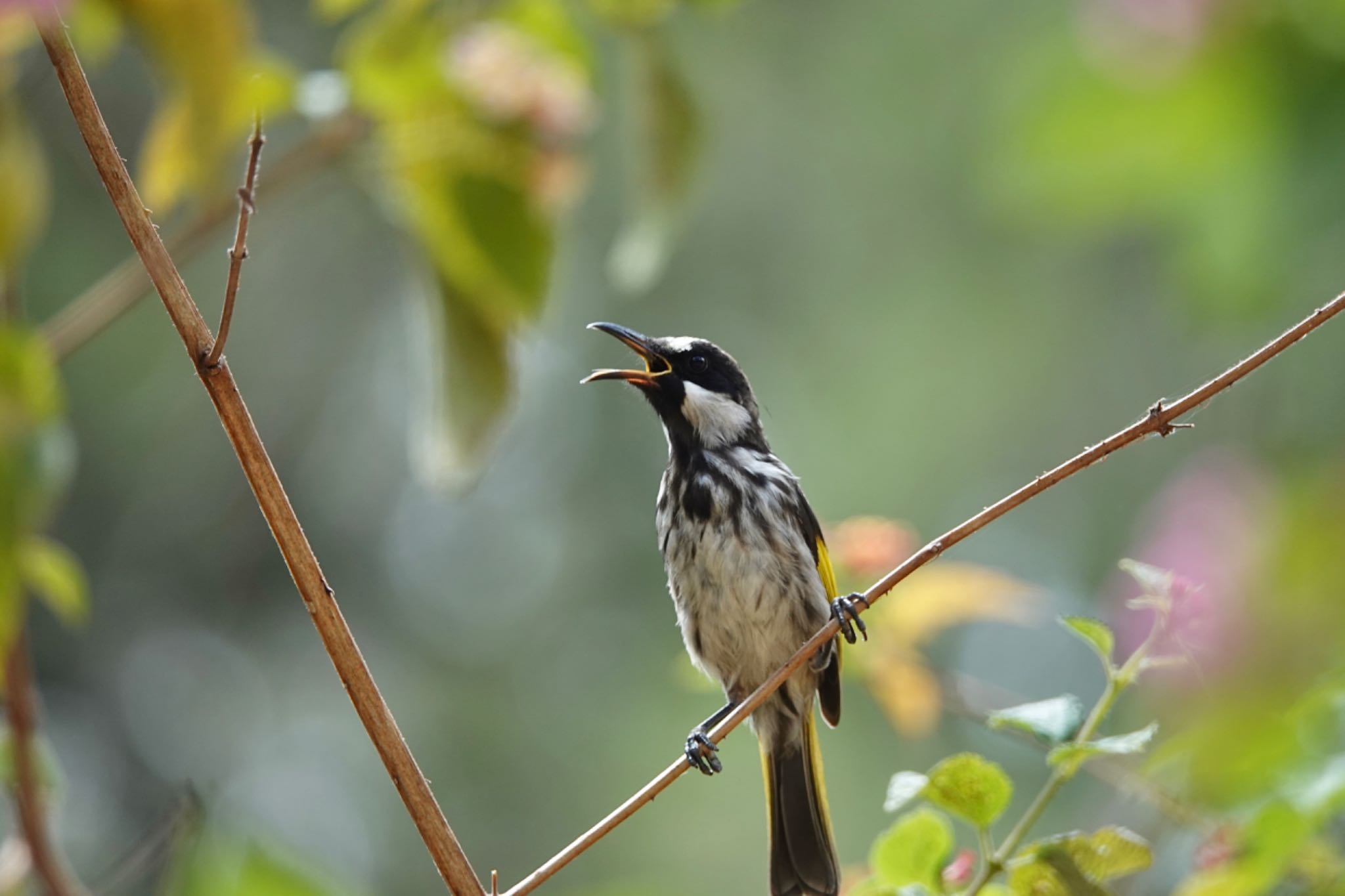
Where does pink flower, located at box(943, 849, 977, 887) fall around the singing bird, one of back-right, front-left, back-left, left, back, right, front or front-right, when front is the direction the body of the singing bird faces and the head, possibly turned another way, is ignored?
front-left

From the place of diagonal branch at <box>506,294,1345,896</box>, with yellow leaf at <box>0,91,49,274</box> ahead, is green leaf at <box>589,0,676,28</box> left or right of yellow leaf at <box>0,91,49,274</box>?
right

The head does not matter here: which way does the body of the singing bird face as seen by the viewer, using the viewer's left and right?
facing the viewer and to the left of the viewer

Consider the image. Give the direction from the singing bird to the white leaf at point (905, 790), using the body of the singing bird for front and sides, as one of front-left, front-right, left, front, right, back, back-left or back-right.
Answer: front-left

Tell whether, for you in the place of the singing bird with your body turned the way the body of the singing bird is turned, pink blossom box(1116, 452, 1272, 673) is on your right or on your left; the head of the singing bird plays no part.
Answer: on your left

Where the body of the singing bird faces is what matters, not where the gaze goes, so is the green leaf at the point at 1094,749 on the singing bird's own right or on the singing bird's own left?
on the singing bird's own left
